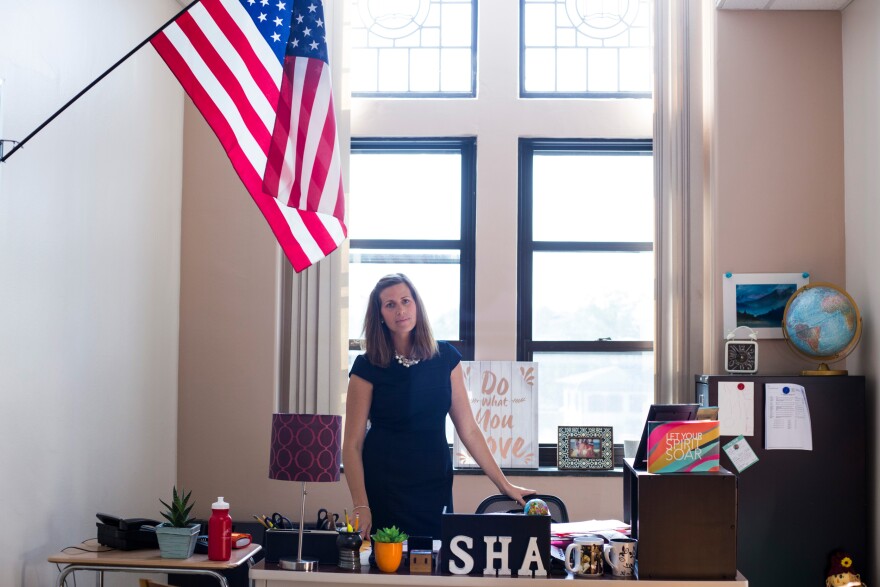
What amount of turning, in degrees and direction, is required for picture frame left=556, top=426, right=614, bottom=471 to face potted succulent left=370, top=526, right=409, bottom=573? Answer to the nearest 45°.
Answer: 0° — it already faces it

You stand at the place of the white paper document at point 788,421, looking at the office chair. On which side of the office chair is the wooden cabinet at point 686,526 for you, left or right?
left

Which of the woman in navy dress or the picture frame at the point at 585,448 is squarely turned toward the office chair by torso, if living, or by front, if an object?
the picture frame
